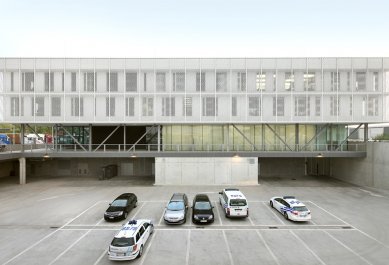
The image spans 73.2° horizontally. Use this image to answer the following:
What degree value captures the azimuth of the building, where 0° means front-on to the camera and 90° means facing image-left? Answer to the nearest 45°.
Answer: approximately 0°

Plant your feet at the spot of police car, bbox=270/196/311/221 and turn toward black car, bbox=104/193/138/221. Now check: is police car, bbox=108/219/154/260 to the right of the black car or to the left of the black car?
left

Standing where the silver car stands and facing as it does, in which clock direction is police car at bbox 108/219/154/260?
The police car is roughly at 1 o'clock from the silver car.

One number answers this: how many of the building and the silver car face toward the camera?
2

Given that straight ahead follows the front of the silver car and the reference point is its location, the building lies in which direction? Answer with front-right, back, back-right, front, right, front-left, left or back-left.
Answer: back

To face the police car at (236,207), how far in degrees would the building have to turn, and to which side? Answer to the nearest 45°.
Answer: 0° — it already faces it
